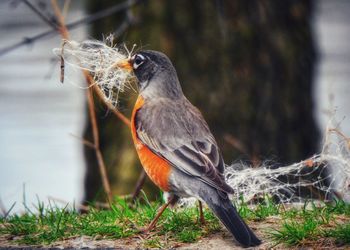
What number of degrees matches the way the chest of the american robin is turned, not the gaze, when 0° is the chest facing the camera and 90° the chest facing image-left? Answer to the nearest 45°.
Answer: approximately 135°
